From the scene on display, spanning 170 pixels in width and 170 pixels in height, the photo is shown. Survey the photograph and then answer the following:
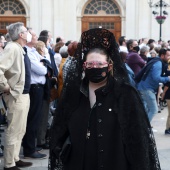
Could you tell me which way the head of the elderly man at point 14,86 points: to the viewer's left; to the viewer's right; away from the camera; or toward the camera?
to the viewer's right

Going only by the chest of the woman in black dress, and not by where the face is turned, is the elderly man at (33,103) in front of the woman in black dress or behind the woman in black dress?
behind

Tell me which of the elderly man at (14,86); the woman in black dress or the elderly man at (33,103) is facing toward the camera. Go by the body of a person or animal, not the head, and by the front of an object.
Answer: the woman in black dress

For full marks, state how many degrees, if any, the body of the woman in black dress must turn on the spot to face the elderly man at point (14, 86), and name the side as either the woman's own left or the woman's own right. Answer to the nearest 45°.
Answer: approximately 135° to the woman's own right
